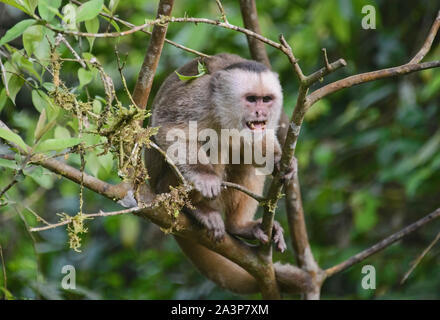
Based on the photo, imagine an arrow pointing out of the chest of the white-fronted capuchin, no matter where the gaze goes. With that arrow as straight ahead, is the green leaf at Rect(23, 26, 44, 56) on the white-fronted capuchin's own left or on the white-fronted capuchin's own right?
on the white-fronted capuchin's own right

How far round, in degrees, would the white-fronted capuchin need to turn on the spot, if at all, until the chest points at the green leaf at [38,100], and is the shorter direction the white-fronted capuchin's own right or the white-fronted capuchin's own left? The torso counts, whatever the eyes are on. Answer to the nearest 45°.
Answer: approximately 90° to the white-fronted capuchin's own right

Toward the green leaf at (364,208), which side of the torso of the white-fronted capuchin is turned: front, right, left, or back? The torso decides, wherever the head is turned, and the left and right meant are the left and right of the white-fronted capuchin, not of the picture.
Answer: left

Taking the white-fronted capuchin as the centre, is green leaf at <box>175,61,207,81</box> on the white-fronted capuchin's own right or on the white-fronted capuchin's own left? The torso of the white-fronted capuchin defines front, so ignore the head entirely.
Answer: on the white-fronted capuchin's own right

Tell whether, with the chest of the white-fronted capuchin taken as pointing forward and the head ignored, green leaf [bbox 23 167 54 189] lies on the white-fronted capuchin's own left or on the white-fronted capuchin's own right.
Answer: on the white-fronted capuchin's own right

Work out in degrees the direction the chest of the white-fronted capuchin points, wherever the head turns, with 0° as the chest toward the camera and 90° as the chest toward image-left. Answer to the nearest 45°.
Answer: approximately 315°

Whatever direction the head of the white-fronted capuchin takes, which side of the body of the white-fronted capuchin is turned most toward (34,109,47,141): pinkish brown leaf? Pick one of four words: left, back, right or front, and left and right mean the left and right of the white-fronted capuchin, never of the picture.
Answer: right
